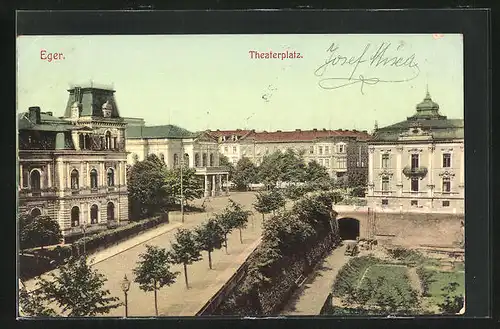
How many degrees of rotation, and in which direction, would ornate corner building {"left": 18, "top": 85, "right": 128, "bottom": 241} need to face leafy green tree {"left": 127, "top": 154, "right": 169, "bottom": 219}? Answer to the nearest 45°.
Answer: approximately 45° to its left

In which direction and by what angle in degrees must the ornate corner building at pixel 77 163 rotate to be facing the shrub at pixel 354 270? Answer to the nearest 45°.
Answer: approximately 45° to its left
